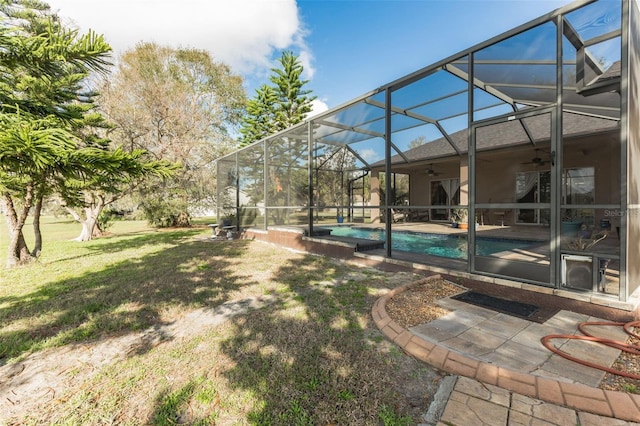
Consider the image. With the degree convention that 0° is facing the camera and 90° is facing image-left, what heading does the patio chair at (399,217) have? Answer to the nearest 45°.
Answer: approximately 315°

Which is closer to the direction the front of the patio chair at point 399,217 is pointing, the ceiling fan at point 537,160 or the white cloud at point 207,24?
the ceiling fan
